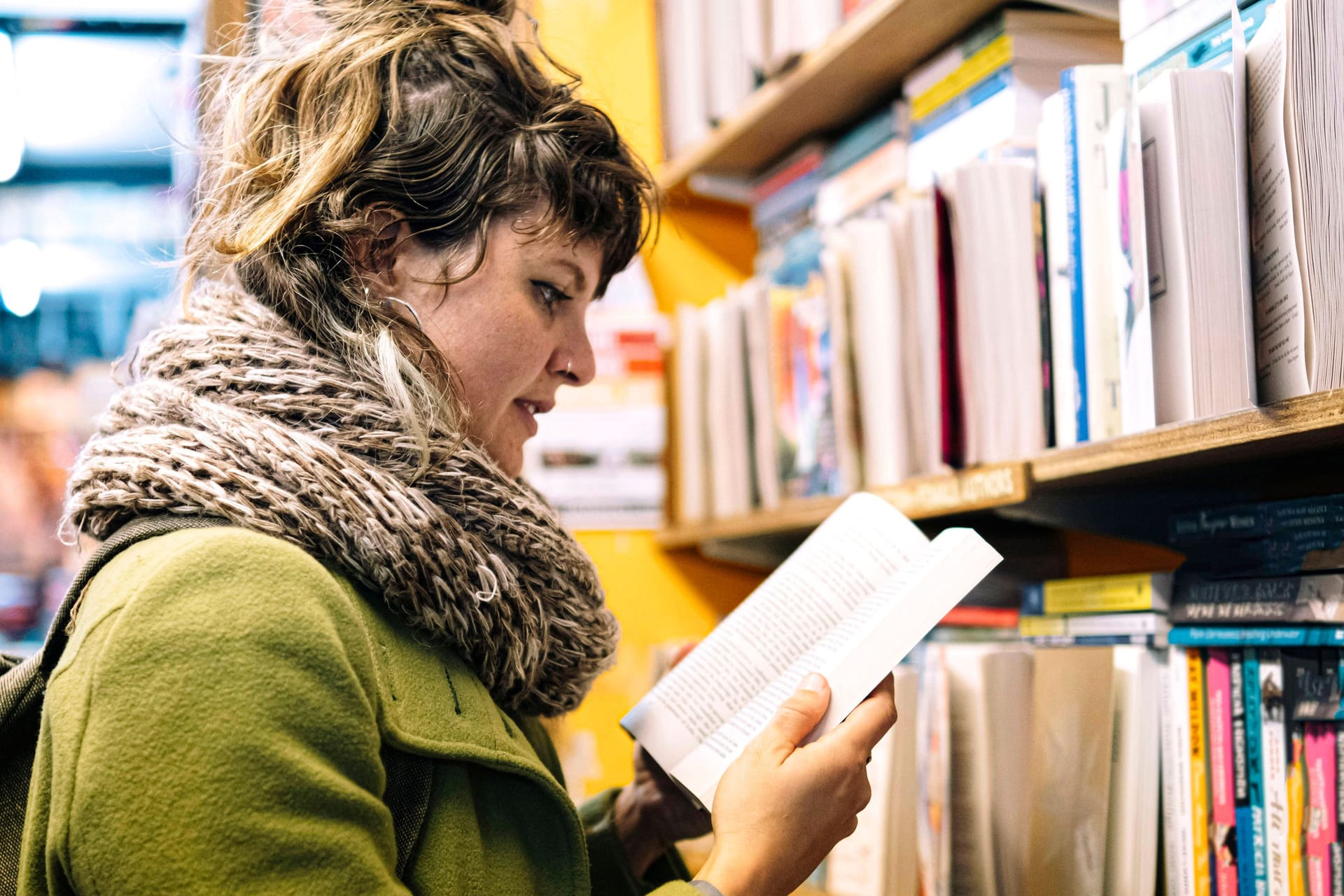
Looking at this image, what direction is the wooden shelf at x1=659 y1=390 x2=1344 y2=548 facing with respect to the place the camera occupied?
facing the viewer and to the left of the viewer

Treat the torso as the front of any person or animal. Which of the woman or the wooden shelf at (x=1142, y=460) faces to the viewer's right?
the woman

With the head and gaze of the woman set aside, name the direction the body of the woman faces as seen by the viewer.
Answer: to the viewer's right

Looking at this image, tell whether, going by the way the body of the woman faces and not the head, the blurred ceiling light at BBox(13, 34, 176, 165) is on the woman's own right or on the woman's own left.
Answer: on the woman's own left

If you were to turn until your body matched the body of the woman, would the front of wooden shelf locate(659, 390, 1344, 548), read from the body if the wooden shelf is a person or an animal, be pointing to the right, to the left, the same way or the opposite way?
the opposite way

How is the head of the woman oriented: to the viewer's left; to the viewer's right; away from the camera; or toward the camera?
to the viewer's right

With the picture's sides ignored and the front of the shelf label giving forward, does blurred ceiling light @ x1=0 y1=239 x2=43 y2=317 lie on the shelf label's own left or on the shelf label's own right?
on the shelf label's own right
